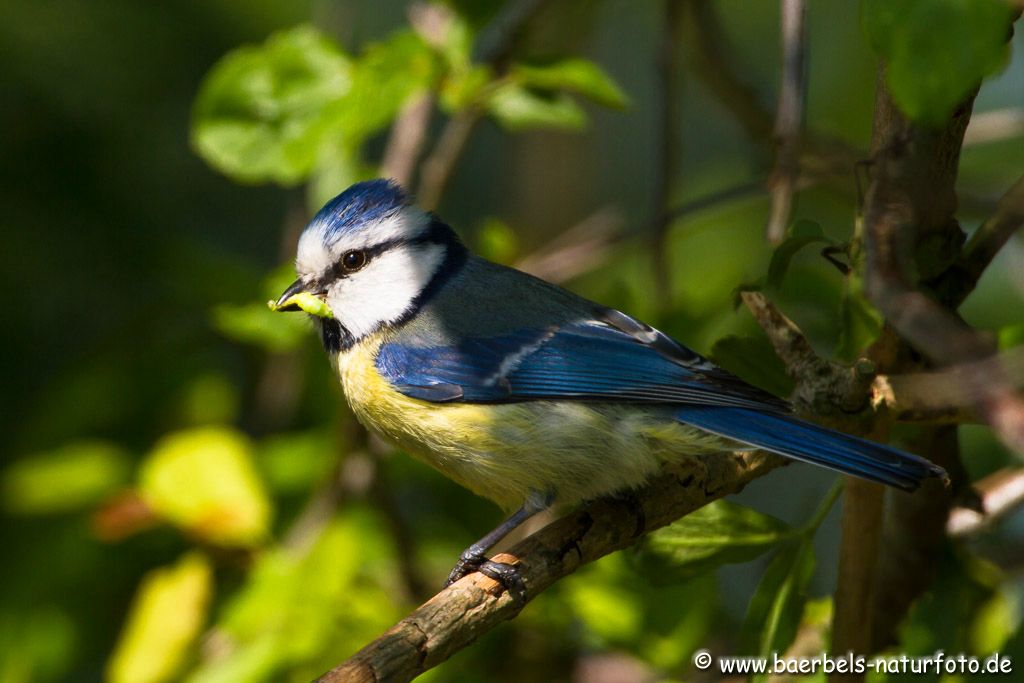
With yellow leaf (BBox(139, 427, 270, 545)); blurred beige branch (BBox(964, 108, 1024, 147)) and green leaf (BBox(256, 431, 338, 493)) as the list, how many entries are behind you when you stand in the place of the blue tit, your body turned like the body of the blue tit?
1

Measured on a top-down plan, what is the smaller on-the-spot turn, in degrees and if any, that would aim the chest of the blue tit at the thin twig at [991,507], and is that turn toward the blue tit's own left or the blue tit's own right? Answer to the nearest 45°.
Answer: approximately 180°

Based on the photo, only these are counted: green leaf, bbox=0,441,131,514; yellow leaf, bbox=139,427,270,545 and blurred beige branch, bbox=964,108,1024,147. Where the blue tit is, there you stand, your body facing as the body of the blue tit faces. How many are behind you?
1

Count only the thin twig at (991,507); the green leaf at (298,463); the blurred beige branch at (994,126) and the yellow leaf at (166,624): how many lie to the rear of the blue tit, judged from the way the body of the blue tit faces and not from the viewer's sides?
2

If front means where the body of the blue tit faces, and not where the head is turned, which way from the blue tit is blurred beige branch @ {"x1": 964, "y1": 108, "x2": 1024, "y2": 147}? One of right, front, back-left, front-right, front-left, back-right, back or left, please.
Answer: back

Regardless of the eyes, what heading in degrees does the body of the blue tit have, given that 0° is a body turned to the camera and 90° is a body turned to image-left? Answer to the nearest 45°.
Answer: approximately 90°
